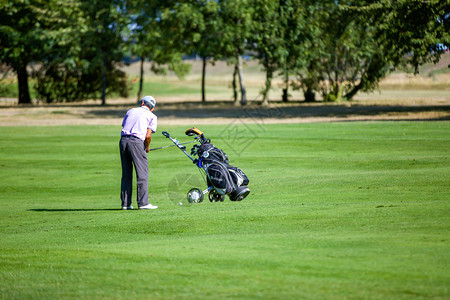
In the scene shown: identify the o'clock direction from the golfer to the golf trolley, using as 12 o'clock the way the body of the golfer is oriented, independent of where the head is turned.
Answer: The golf trolley is roughly at 2 o'clock from the golfer.

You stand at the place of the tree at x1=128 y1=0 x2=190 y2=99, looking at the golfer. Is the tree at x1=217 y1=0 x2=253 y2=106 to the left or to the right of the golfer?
left

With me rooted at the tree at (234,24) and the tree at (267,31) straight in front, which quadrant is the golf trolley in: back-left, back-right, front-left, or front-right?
back-right

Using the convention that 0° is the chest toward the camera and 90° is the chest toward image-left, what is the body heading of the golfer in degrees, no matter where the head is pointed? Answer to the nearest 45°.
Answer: approximately 225°

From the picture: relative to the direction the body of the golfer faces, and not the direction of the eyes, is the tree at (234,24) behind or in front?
in front

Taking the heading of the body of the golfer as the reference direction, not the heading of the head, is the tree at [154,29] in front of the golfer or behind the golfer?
in front
